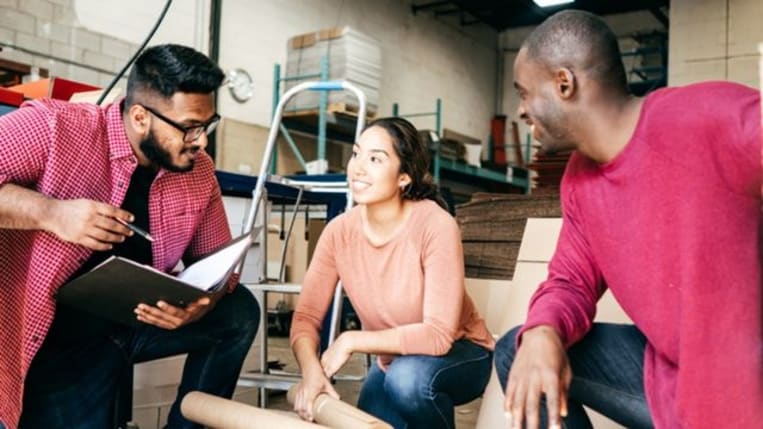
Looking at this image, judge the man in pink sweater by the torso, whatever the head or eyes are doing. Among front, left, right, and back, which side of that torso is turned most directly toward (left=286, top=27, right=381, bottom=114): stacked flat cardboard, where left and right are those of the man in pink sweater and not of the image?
right

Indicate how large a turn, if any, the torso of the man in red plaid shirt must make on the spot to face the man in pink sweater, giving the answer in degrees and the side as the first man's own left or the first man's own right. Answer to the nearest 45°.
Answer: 0° — they already face them

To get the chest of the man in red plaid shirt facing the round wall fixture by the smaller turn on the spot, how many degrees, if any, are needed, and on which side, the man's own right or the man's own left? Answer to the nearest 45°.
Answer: approximately 135° to the man's own left

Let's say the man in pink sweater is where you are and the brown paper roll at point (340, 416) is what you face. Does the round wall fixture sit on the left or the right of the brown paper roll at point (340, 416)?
right

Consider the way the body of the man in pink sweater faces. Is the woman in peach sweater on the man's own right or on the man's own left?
on the man's own right

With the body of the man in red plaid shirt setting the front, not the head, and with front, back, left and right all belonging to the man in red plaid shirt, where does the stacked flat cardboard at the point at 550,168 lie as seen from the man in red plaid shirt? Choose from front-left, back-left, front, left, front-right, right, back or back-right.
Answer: left

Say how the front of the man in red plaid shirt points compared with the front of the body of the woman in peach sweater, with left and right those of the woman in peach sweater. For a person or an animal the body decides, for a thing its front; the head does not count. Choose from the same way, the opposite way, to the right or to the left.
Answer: to the left

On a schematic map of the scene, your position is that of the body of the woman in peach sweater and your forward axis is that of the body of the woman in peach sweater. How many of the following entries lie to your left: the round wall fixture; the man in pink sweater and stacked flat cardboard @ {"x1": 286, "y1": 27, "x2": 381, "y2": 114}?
1

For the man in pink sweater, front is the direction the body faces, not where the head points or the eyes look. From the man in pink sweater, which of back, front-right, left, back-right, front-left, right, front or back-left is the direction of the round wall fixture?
right

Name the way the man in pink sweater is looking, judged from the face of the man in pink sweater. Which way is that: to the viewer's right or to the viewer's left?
to the viewer's left

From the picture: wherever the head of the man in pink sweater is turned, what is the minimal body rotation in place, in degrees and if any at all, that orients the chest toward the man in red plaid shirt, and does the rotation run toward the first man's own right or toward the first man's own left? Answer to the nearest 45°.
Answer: approximately 45° to the first man's own right
